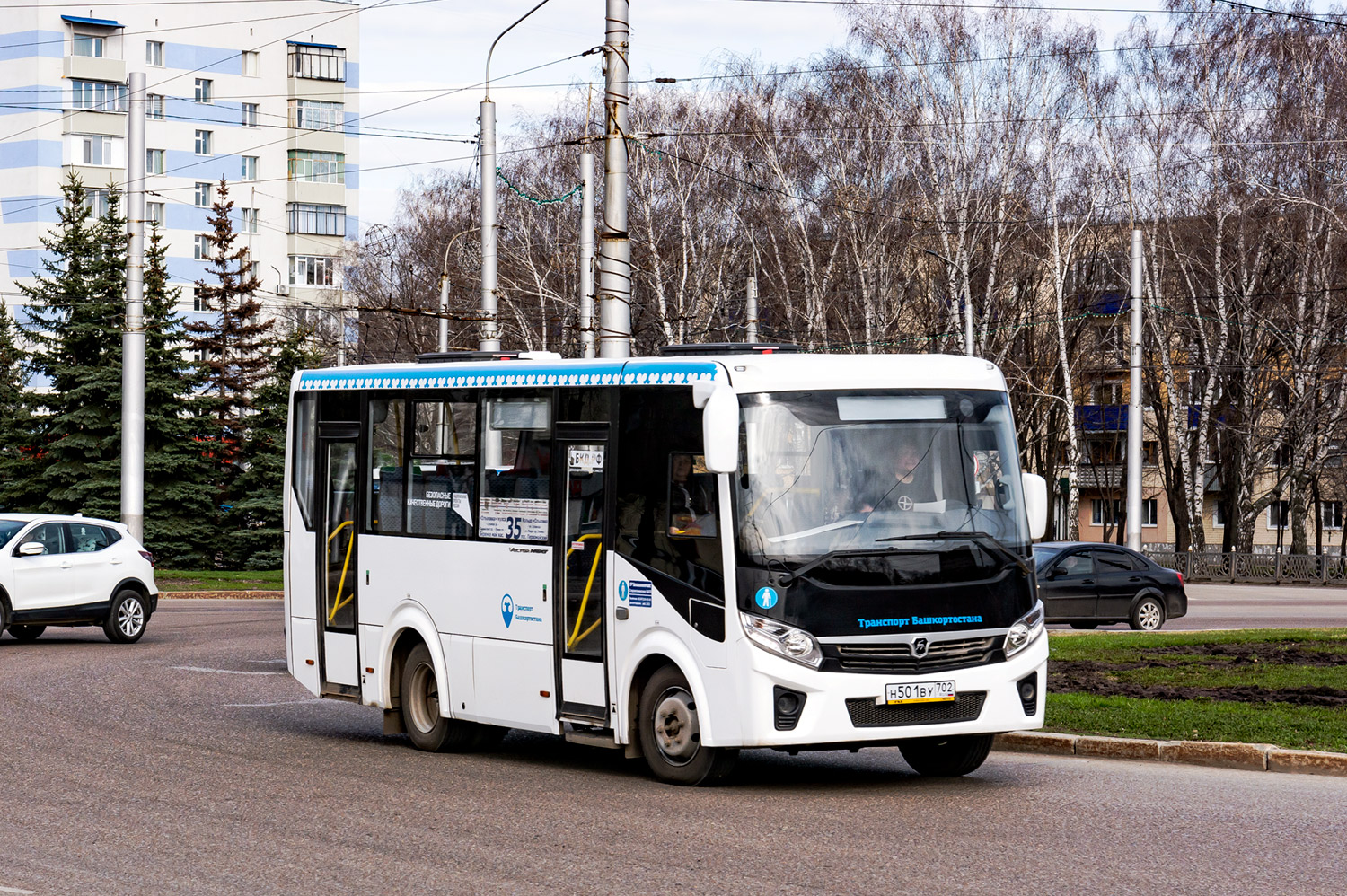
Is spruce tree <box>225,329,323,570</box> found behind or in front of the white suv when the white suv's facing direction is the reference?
behind

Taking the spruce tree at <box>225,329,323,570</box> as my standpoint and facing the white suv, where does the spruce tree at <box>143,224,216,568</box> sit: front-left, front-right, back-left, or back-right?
front-right

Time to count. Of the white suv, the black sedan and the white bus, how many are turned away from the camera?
0

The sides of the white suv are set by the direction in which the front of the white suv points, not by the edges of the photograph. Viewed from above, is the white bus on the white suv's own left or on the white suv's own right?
on the white suv's own left

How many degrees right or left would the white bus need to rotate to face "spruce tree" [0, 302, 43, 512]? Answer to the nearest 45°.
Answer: approximately 180°

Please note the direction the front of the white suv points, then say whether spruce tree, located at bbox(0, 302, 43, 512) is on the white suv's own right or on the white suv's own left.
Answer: on the white suv's own right

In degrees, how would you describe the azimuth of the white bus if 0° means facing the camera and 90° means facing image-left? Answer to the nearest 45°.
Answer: approximately 315°

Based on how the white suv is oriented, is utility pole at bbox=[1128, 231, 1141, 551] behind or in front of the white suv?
behind

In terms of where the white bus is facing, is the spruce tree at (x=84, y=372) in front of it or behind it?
behind

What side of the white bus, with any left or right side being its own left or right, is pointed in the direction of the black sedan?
left

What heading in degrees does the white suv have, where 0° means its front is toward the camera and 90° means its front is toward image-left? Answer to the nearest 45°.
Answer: approximately 45°

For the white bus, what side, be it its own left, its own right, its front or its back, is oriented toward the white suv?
back

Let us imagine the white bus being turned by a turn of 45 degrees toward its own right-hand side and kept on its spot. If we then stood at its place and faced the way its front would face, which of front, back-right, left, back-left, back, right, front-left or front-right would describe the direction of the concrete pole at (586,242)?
back
